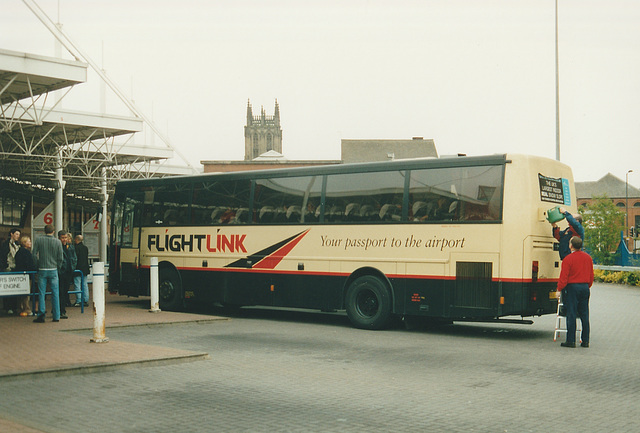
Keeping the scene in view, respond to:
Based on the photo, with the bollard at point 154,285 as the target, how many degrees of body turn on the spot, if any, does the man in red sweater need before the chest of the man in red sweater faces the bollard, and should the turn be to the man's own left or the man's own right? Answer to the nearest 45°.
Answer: approximately 45° to the man's own left

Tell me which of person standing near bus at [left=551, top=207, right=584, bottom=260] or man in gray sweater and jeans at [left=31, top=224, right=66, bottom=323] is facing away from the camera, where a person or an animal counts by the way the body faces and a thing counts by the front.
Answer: the man in gray sweater and jeans

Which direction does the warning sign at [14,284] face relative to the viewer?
toward the camera

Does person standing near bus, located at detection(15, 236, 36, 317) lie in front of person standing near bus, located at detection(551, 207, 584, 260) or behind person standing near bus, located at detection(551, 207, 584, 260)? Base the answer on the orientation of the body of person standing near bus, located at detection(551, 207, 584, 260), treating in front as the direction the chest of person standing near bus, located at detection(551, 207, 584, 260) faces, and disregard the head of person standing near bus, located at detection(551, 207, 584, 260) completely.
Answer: in front

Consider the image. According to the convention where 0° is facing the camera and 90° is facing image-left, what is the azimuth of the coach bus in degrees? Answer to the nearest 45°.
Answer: approximately 135°

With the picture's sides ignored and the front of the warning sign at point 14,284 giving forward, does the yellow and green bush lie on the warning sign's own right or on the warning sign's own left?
on the warning sign's own left

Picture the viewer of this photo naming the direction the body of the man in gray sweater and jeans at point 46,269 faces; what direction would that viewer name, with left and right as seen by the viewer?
facing away from the viewer

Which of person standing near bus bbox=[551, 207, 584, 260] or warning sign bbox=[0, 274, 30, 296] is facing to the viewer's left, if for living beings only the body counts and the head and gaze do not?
the person standing near bus

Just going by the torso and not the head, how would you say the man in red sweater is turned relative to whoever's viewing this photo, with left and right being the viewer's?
facing away from the viewer and to the left of the viewer

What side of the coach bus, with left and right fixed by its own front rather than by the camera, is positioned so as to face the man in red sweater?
back

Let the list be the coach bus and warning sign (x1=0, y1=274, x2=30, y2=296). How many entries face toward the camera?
1

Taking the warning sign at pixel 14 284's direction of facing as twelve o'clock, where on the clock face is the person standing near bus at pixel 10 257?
The person standing near bus is roughly at 6 o'clock from the warning sign.
